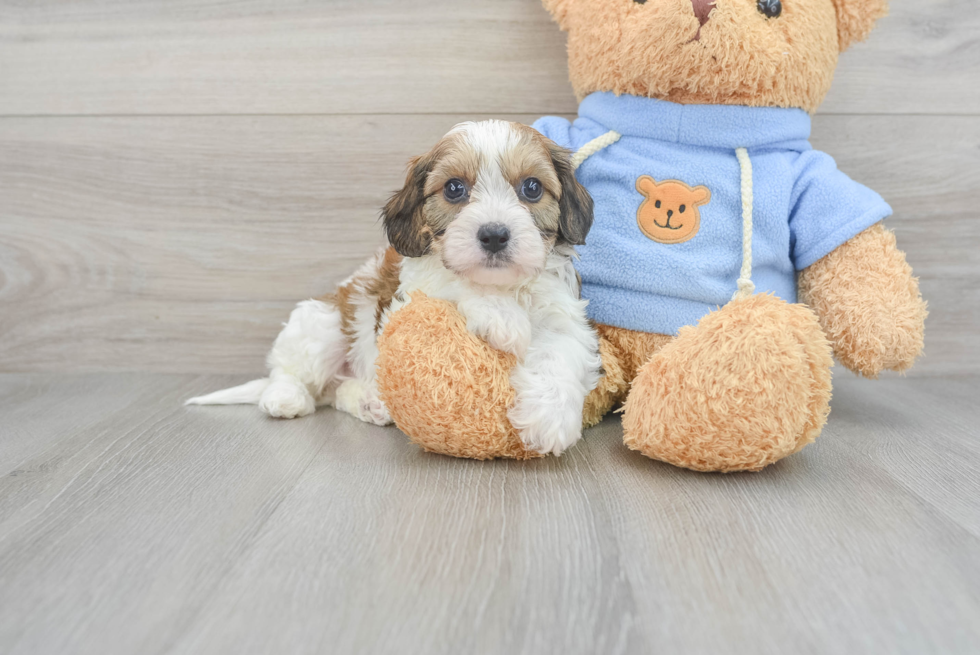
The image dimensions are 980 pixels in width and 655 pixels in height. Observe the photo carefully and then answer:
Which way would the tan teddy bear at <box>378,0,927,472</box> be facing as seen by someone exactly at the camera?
facing the viewer

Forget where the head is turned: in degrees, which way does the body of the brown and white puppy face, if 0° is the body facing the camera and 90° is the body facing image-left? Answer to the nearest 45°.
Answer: approximately 315°
